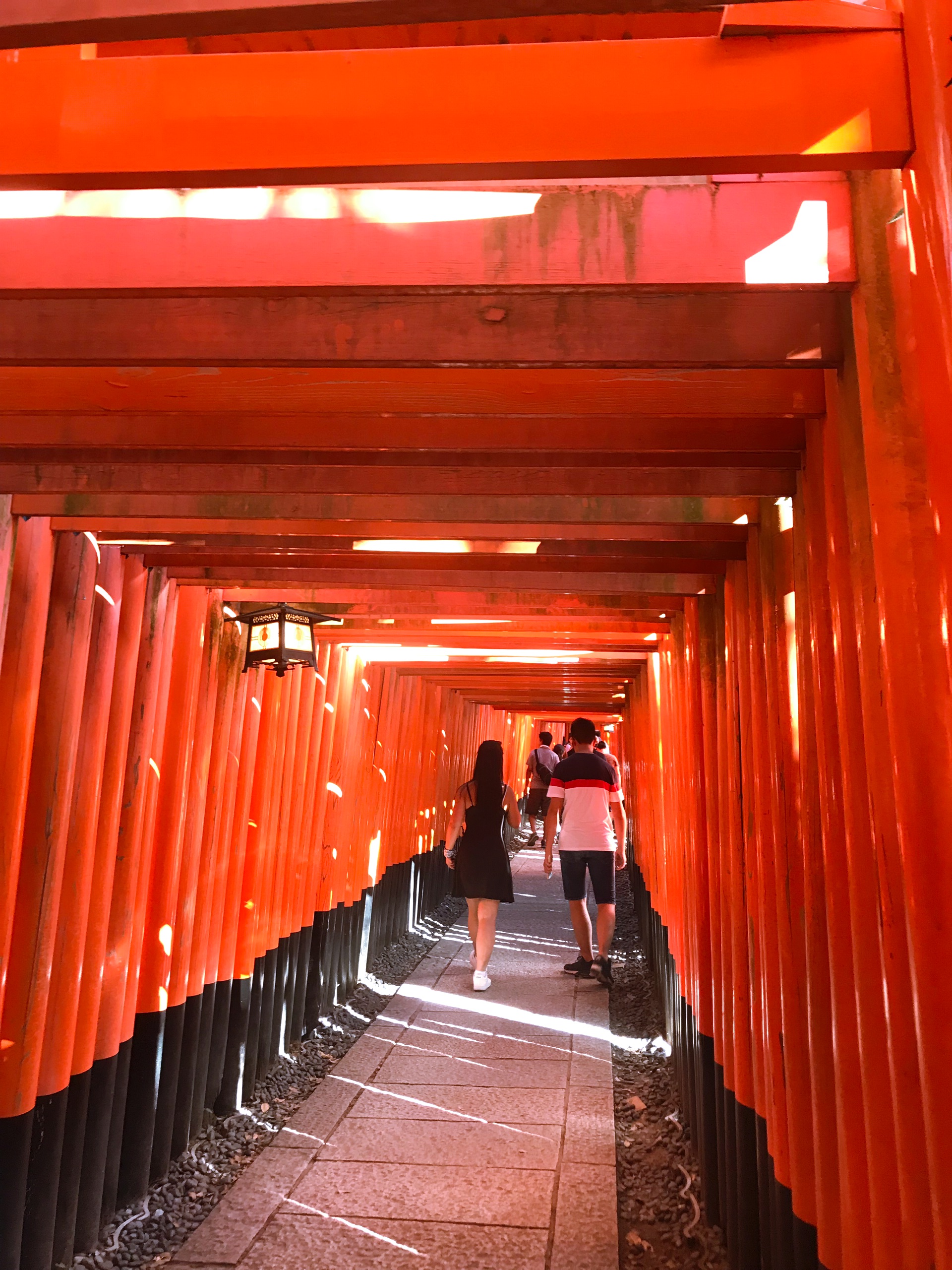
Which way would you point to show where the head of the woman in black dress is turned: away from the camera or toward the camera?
away from the camera

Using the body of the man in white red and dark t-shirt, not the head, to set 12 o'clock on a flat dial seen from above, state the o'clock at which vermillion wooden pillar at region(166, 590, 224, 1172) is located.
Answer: The vermillion wooden pillar is roughly at 7 o'clock from the man in white red and dark t-shirt.

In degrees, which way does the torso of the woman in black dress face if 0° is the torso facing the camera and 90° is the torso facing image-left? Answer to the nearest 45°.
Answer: approximately 180°

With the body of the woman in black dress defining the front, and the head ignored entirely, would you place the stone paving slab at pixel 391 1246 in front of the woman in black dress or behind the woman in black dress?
behind

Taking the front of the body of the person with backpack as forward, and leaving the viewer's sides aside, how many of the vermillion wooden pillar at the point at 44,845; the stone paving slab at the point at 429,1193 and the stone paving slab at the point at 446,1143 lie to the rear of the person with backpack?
3

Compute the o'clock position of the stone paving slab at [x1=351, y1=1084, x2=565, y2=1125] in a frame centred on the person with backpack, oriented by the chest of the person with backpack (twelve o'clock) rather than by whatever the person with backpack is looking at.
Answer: The stone paving slab is roughly at 6 o'clock from the person with backpack.

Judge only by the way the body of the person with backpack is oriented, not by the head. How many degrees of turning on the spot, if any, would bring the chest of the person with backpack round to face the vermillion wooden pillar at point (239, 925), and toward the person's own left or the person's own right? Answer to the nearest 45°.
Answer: approximately 180°

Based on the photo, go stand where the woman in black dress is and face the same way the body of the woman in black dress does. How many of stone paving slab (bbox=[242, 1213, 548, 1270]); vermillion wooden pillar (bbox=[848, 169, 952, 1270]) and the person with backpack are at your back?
2

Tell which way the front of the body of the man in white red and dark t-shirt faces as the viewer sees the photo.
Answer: away from the camera

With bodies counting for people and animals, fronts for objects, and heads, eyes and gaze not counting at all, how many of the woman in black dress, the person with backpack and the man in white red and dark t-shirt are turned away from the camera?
3

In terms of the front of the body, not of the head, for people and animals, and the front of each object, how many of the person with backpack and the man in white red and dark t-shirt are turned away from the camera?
2

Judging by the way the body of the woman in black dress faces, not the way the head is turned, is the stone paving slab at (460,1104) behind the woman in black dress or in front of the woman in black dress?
behind

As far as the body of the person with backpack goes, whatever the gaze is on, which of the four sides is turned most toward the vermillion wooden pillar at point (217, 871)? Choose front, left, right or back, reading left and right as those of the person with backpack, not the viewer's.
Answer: back

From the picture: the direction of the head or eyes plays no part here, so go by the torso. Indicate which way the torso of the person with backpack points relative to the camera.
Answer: away from the camera
